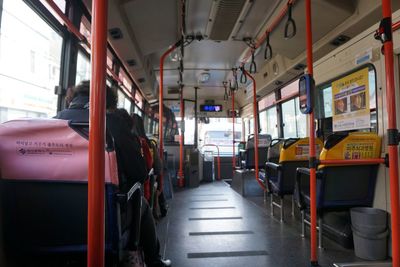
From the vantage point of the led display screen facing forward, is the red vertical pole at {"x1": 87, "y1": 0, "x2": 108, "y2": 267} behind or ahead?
ahead

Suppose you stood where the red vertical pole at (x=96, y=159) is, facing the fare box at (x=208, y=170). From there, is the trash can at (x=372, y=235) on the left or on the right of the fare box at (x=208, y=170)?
right

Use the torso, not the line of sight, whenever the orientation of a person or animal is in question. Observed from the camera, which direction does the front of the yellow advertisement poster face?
facing the viewer and to the left of the viewer

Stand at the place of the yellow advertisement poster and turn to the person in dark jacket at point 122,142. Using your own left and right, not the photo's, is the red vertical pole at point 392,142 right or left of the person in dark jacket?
left

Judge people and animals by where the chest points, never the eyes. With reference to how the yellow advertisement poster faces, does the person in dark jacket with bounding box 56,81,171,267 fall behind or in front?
in front

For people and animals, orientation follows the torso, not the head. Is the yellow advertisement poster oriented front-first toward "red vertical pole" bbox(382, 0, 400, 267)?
no

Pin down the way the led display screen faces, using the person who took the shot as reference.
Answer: facing the viewer

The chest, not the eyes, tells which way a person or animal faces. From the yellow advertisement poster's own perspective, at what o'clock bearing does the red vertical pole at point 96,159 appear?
The red vertical pole is roughly at 11 o'clock from the yellow advertisement poster.

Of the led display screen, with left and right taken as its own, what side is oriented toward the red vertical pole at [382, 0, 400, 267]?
front

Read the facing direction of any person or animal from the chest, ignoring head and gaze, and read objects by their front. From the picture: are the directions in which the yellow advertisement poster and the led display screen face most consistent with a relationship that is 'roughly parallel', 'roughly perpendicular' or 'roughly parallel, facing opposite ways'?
roughly perpendicular

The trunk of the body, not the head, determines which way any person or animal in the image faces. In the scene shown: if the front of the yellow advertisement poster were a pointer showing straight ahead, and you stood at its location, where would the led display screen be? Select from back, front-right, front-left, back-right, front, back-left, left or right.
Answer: right

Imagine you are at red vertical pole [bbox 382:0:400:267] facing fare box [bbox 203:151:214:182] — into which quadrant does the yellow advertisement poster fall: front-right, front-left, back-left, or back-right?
front-right

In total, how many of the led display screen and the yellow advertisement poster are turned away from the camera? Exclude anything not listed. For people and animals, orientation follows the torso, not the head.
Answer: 0

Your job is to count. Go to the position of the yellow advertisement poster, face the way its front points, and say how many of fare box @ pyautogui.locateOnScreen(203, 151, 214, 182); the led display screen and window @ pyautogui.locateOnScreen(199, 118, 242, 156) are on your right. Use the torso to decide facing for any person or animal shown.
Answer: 3

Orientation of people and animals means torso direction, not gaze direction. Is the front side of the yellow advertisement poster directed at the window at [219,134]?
no

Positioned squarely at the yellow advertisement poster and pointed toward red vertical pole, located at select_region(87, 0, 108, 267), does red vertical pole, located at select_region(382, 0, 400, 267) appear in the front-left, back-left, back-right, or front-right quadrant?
front-left
